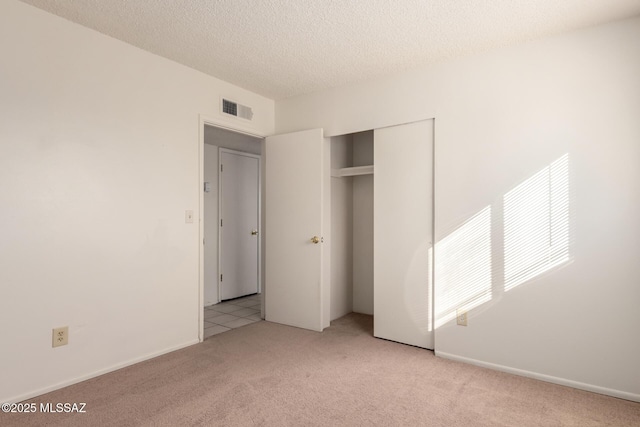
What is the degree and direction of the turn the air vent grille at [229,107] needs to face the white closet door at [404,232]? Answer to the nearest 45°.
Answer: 0° — it already faces it

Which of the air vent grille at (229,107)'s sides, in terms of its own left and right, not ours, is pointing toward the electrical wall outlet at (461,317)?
front

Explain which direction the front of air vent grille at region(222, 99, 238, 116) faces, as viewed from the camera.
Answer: facing the viewer and to the right of the viewer
